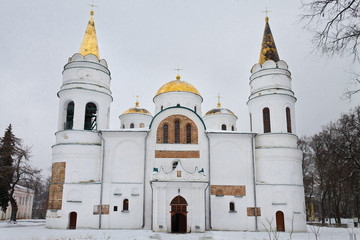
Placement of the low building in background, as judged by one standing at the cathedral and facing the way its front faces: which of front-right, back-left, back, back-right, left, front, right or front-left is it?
back-right

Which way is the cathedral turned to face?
toward the camera
